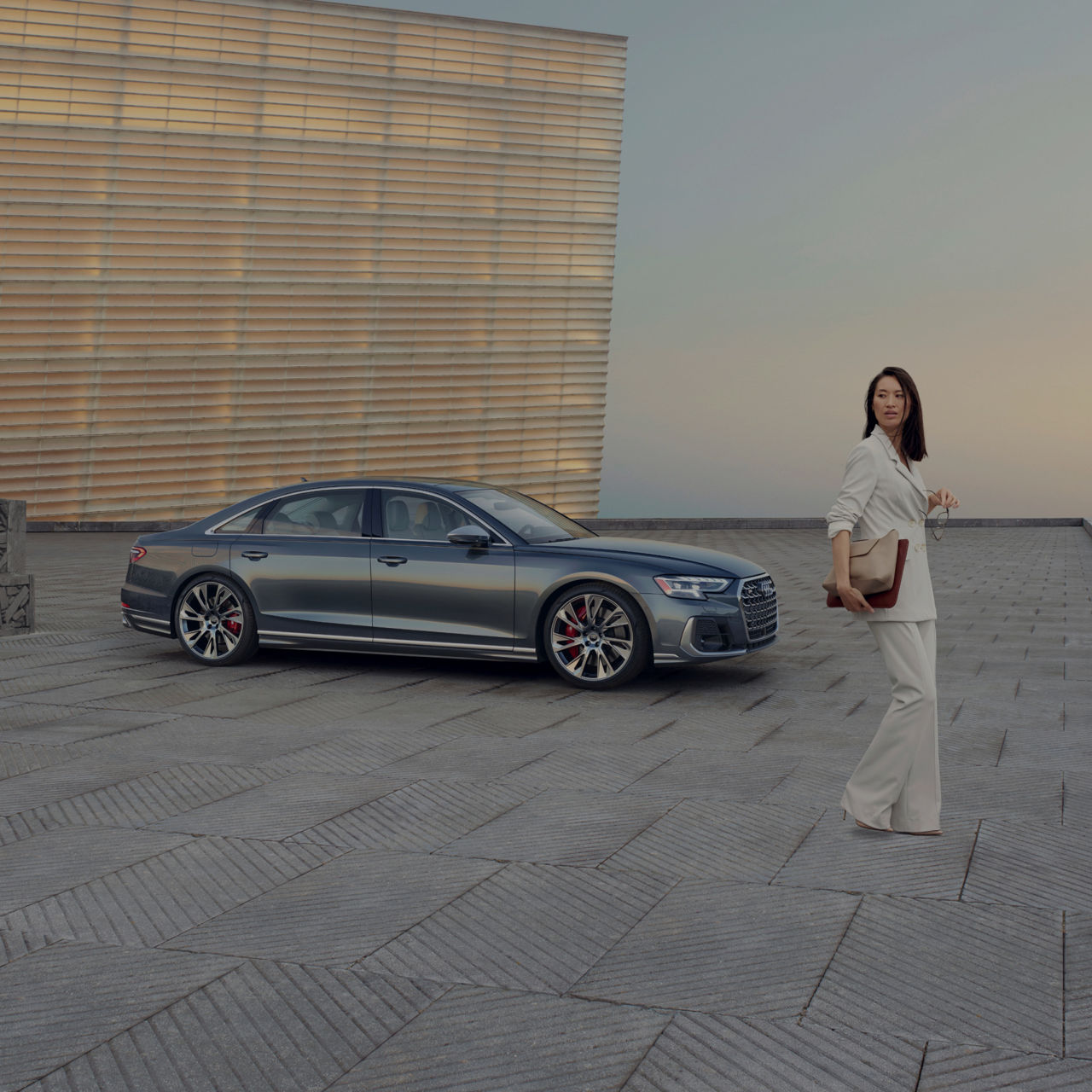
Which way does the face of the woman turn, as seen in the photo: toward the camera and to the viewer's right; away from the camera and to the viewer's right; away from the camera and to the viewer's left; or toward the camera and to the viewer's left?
toward the camera and to the viewer's left

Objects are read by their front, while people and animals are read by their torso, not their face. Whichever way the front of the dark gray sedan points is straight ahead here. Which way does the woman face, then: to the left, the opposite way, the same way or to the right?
the same way

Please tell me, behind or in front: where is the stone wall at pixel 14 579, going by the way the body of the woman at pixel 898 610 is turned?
behind

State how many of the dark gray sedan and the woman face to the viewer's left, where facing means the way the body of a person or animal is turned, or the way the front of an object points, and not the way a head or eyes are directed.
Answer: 0

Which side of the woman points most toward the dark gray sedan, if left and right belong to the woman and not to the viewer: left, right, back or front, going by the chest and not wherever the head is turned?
back

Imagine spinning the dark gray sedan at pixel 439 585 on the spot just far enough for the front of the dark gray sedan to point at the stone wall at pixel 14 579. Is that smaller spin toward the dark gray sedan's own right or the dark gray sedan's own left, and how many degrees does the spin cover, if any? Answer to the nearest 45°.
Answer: approximately 180°

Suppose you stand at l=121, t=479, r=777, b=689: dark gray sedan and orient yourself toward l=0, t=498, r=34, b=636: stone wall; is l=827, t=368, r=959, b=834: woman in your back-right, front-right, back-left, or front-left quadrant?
back-left

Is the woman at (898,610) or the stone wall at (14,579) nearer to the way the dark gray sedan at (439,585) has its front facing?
the woman

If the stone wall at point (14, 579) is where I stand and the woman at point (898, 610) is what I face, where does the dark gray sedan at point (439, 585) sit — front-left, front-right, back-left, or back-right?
front-left

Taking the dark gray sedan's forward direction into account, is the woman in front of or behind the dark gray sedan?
in front
